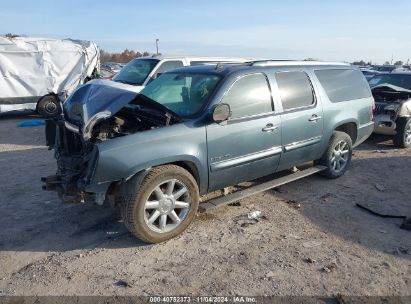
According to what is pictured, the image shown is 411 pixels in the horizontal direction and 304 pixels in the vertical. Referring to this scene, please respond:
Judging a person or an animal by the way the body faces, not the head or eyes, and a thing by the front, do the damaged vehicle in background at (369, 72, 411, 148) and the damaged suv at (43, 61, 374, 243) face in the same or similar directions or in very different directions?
same or similar directions

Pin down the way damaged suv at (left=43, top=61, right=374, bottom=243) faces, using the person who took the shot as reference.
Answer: facing the viewer and to the left of the viewer

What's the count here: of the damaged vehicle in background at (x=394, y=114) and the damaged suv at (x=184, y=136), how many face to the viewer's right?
0

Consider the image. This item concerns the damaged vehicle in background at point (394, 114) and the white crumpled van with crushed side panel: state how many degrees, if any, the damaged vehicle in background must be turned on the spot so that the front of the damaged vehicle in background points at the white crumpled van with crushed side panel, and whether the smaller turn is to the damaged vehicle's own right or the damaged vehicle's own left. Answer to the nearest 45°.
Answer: approximately 45° to the damaged vehicle's own right

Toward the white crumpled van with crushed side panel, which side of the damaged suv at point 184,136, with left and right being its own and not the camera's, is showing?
right

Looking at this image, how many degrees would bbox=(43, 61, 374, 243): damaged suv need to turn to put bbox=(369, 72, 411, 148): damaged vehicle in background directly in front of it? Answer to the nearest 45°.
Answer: approximately 180°

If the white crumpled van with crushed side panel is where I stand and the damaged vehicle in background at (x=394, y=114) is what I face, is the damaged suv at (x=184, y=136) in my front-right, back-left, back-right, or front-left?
front-right

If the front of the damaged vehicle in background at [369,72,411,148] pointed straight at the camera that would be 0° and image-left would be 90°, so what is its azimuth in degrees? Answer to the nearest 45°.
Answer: approximately 45°
